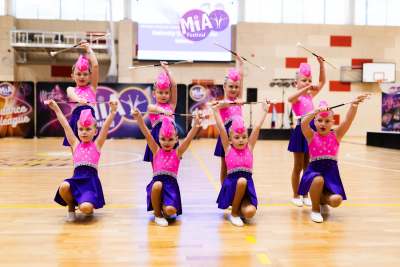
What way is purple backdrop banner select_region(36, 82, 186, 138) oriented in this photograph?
toward the camera

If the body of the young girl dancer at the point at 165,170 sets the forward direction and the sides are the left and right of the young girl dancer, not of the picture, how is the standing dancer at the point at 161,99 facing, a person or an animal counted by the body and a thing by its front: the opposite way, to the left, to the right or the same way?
the same way

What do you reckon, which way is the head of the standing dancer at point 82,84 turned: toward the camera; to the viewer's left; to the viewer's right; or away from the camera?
toward the camera

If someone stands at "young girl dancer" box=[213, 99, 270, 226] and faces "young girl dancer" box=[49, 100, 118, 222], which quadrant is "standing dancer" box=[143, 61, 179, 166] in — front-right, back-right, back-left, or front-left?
front-right

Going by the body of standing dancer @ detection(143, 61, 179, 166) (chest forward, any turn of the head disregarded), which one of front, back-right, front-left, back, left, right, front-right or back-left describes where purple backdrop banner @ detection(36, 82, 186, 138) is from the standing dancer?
back

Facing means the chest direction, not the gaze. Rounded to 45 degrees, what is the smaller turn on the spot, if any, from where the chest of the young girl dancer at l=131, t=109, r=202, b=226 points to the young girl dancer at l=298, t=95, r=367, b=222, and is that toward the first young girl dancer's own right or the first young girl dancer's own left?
approximately 90° to the first young girl dancer's own left

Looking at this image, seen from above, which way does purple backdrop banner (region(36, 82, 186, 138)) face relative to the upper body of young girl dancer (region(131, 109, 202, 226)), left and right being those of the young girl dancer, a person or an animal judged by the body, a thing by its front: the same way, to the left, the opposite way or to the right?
the same way

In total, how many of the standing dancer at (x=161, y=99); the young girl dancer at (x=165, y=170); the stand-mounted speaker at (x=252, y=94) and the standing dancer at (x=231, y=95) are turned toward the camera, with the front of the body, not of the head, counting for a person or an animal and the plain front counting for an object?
4

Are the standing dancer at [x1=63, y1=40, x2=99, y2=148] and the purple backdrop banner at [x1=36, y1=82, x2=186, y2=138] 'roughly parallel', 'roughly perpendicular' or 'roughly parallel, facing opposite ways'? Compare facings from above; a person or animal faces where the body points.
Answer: roughly parallel

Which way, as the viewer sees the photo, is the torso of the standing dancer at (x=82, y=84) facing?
toward the camera

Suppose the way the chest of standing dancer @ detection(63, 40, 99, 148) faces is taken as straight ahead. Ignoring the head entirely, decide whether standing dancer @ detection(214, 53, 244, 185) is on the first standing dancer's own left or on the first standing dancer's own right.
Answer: on the first standing dancer's own left

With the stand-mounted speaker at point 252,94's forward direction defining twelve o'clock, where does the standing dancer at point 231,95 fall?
The standing dancer is roughly at 12 o'clock from the stand-mounted speaker.

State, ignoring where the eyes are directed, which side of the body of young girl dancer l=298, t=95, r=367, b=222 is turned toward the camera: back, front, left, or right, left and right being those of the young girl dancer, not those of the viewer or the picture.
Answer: front

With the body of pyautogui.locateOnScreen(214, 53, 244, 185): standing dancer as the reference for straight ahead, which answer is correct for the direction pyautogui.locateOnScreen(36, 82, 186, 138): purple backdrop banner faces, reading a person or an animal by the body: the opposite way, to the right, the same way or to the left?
the same way
